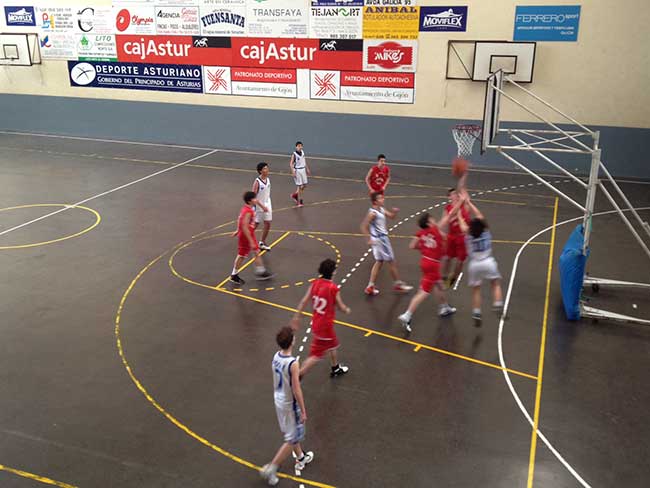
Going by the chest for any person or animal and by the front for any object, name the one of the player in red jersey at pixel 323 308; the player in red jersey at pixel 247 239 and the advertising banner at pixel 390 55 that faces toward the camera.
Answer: the advertising banner

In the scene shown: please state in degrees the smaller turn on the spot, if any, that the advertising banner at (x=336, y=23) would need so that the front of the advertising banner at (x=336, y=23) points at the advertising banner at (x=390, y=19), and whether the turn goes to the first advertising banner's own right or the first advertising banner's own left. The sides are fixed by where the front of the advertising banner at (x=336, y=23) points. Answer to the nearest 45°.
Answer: approximately 90° to the first advertising banner's own left

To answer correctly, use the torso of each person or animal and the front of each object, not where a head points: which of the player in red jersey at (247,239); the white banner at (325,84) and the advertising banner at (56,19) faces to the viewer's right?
the player in red jersey

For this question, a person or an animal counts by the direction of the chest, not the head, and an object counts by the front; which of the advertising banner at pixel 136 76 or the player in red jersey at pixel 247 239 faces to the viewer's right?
the player in red jersey

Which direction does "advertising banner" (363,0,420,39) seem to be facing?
toward the camera

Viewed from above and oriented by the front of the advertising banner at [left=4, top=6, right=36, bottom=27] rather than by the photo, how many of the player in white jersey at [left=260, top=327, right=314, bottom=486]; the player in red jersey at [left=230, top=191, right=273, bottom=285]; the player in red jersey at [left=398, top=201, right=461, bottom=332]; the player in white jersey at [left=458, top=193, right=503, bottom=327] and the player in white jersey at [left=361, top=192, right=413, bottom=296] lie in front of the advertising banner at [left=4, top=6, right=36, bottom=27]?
5

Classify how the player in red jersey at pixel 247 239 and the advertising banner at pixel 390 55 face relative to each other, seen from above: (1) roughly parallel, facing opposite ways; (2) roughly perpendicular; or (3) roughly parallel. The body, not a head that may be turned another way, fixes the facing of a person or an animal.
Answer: roughly perpendicular

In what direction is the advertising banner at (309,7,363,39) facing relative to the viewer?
toward the camera

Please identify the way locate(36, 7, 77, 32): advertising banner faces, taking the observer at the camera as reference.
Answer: facing the viewer

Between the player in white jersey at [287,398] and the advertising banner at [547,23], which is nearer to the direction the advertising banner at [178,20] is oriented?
the player in white jersey

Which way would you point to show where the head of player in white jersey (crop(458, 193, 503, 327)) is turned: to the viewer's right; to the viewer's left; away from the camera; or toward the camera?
away from the camera

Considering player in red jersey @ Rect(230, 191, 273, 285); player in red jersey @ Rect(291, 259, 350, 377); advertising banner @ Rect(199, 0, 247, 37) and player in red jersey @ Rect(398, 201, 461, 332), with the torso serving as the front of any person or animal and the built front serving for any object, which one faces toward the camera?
the advertising banner

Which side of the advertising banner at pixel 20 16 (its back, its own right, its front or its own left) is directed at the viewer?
front

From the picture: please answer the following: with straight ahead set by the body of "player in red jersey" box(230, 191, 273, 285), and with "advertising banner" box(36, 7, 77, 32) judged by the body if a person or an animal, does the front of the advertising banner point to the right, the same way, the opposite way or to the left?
to the right

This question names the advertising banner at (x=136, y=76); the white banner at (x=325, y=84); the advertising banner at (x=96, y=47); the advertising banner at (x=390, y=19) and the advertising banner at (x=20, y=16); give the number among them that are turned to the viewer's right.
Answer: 0

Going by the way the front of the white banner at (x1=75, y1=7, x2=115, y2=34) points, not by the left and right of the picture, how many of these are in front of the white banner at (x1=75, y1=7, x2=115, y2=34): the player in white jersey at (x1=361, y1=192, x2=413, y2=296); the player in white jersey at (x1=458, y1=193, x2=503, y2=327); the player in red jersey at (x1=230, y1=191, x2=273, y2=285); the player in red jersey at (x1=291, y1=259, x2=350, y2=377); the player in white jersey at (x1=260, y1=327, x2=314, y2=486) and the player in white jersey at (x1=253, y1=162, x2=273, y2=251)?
6

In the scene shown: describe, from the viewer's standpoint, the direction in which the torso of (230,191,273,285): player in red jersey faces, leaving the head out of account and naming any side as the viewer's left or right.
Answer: facing to the right of the viewer

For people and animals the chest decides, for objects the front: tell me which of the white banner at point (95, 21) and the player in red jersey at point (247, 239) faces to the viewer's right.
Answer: the player in red jersey

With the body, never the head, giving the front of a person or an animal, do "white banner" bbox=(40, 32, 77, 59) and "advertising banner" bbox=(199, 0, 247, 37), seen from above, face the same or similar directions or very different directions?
same or similar directions
